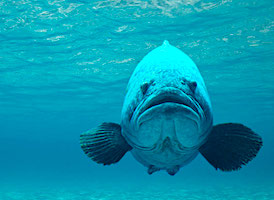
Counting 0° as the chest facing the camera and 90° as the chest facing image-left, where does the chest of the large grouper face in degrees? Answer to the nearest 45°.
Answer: approximately 0°
